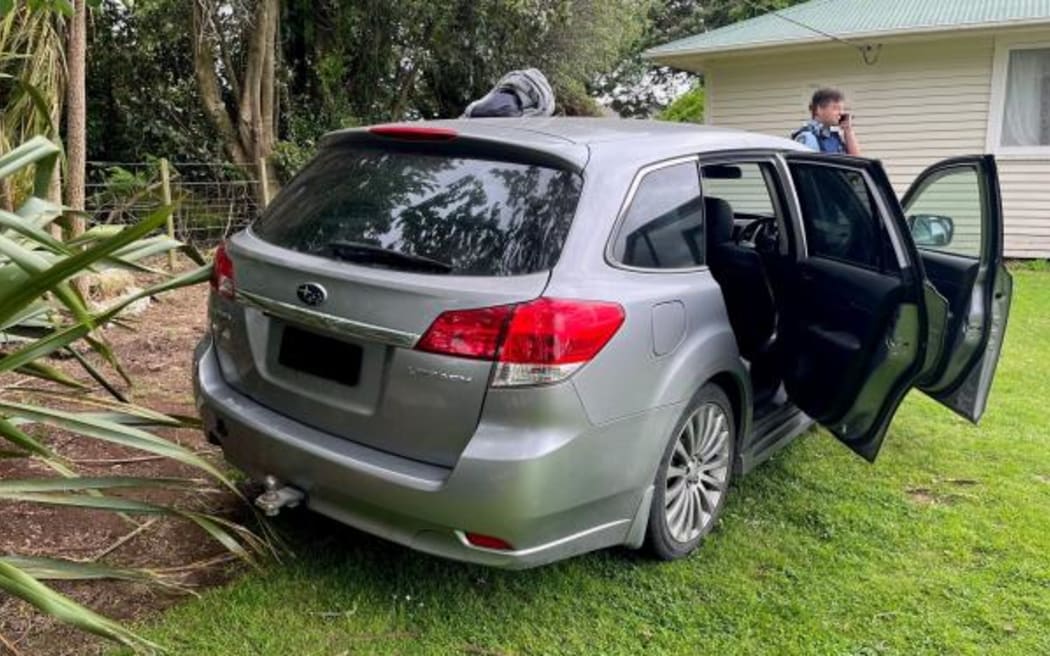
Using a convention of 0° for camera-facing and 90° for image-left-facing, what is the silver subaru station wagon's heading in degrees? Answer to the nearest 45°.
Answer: approximately 225°

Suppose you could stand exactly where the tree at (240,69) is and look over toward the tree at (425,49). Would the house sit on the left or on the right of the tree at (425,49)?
right

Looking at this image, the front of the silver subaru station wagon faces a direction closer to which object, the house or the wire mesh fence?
the house

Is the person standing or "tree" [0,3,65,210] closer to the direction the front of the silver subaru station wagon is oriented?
the person standing

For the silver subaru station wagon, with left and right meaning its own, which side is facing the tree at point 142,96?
left

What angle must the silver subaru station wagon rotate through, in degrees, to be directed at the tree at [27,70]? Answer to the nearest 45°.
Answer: approximately 90° to its left

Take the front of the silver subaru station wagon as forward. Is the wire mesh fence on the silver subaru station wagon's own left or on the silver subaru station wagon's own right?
on the silver subaru station wagon's own left

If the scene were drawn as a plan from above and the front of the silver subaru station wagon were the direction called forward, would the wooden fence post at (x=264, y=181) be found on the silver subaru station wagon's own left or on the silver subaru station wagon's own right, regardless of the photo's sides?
on the silver subaru station wagon's own left

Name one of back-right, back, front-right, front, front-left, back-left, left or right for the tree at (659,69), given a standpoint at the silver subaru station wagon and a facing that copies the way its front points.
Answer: front-left

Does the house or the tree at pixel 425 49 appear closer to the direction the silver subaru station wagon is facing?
the house

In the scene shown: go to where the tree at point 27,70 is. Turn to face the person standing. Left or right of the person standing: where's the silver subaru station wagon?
right

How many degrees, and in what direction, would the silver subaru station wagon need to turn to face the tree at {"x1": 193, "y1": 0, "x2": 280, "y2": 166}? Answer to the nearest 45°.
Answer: approximately 90° to its left
